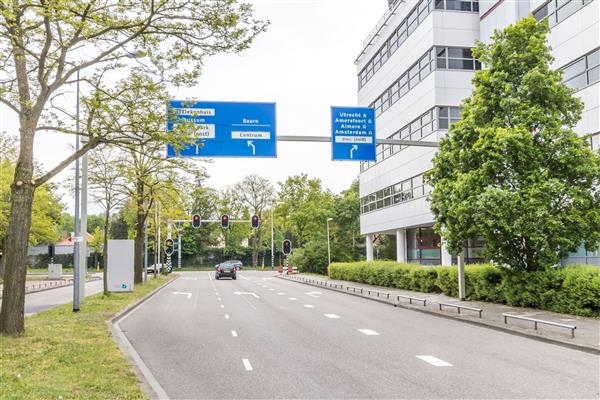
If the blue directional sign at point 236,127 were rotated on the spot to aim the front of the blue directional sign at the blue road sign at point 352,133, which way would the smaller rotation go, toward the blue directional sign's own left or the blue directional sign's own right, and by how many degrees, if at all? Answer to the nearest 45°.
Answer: approximately 90° to the blue directional sign's own left

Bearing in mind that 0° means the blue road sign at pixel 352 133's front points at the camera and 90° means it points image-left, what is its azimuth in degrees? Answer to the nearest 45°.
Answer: approximately 0°

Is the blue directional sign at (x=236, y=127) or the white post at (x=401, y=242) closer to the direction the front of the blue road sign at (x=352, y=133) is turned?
the blue directional sign

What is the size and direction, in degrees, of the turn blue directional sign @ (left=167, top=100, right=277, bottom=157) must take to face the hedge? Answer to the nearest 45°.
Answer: approximately 90° to its left

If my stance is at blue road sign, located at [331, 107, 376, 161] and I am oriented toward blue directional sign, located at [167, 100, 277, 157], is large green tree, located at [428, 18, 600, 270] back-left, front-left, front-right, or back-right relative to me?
back-left

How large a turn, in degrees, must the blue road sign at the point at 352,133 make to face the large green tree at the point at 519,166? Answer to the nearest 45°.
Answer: approximately 45° to its left

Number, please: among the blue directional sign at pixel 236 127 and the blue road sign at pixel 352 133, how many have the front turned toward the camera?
2

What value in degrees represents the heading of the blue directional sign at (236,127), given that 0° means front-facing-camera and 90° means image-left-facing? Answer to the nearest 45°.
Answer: approximately 0°

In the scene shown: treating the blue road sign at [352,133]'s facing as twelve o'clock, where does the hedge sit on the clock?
The hedge is roughly at 10 o'clock from the blue road sign.

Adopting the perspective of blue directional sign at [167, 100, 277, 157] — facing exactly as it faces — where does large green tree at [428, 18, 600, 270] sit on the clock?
The large green tree is roughly at 10 o'clock from the blue directional sign.

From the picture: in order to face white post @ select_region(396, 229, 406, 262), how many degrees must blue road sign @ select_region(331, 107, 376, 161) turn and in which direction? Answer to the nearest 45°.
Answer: approximately 180°
